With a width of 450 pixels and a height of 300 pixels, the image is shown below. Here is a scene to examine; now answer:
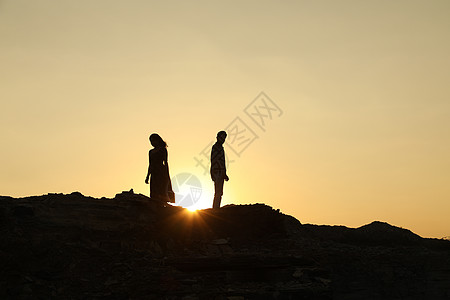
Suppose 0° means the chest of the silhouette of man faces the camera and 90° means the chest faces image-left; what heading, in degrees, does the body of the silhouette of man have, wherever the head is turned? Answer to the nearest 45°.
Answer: approximately 270°

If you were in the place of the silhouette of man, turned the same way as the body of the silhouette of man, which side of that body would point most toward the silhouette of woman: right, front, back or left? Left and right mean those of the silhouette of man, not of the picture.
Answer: back
